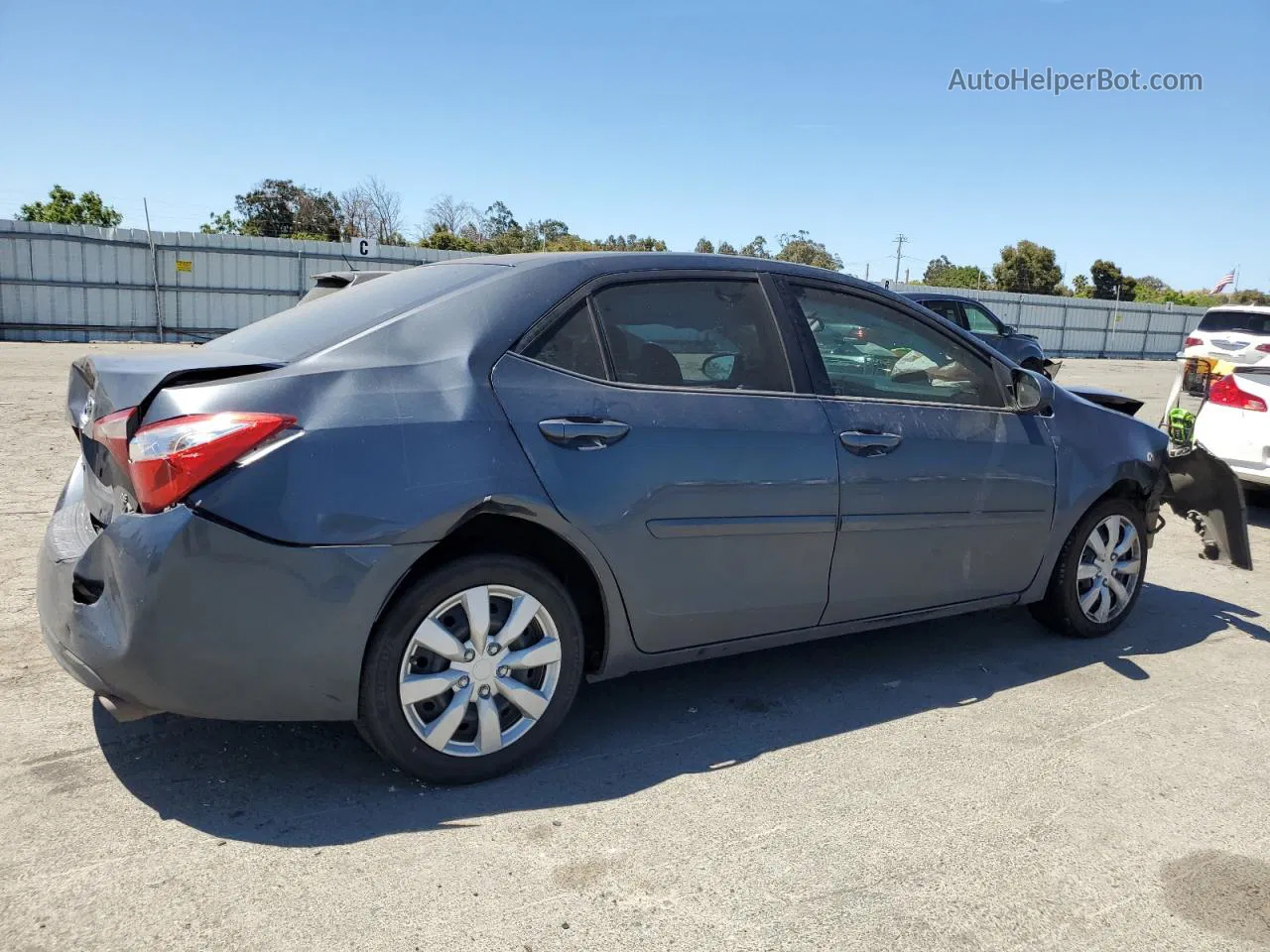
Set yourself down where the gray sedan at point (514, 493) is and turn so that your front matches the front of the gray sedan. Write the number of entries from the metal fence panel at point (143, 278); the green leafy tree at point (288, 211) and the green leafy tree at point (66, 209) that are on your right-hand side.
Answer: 0

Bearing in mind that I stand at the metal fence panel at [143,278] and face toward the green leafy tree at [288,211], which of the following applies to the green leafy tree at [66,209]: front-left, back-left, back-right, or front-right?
front-left

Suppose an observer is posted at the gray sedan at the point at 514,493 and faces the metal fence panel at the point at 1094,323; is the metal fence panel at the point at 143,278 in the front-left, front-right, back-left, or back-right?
front-left

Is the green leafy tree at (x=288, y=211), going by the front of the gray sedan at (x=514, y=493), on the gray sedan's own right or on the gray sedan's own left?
on the gray sedan's own left

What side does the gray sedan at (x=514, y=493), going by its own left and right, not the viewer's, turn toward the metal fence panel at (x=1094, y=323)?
front

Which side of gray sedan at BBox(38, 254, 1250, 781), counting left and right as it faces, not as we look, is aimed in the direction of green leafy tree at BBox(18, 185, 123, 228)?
left

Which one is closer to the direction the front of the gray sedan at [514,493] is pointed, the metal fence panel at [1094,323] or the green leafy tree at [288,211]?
the metal fence panel

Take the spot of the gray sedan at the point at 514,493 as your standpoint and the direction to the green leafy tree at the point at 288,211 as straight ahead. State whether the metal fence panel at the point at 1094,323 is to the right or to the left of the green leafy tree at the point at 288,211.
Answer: right

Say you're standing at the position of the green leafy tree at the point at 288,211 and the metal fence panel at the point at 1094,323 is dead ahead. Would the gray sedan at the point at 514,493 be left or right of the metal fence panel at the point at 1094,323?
right

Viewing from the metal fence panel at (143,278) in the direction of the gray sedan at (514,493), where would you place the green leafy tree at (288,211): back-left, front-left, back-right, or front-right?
back-left

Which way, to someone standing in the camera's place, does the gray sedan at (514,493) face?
facing away from the viewer and to the right of the viewer

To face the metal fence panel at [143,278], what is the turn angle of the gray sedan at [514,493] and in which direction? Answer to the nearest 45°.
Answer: approximately 90° to its left

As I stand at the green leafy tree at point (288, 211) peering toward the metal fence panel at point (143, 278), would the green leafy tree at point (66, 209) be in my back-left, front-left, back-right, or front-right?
front-right
